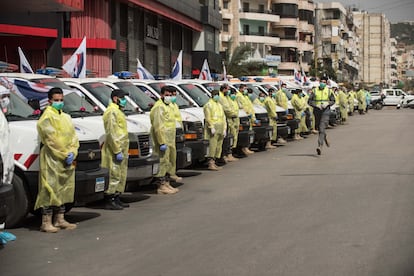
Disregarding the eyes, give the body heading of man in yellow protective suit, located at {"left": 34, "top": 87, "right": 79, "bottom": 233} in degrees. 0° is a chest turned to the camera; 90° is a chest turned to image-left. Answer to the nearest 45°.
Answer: approximately 315°

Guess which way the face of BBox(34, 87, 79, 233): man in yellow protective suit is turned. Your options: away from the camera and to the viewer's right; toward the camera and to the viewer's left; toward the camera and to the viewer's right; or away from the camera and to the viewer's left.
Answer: toward the camera and to the viewer's right

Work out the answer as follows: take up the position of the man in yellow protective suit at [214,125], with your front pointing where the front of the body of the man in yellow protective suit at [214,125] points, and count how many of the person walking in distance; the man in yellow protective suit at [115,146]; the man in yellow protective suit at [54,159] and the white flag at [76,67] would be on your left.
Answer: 1

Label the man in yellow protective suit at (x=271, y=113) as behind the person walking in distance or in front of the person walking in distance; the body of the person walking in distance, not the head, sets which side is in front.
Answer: behind

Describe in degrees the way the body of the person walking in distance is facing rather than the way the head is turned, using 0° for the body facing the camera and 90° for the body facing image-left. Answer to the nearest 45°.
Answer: approximately 0°

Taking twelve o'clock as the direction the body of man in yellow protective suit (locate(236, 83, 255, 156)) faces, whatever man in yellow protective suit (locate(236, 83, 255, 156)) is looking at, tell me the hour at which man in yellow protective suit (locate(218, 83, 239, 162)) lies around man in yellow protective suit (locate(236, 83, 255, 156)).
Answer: man in yellow protective suit (locate(218, 83, 239, 162)) is roughly at 2 o'clock from man in yellow protective suit (locate(236, 83, 255, 156)).
